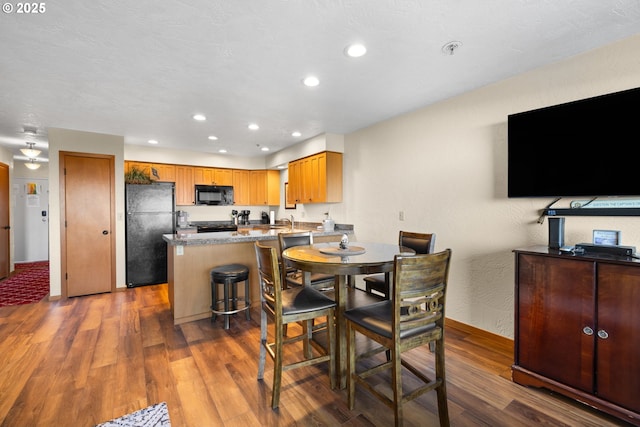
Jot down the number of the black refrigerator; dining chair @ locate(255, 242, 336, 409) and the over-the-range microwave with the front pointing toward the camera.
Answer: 2

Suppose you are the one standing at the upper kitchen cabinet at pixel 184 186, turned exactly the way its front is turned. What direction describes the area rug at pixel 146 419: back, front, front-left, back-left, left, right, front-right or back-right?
front

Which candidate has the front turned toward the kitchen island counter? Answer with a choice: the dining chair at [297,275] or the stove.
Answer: the stove

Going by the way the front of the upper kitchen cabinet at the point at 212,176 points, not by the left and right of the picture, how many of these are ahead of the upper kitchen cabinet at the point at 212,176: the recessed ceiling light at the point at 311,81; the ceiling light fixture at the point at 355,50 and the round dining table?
3

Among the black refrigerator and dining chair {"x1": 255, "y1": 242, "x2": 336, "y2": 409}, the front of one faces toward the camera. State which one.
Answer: the black refrigerator

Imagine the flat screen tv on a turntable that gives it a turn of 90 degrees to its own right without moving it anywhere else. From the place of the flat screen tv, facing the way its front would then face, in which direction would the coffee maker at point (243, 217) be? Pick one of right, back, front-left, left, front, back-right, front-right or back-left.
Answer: front-left

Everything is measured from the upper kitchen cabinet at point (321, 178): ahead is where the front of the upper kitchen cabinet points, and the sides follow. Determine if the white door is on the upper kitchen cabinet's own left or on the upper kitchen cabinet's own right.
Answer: on the upper kitchen cabinet's own right

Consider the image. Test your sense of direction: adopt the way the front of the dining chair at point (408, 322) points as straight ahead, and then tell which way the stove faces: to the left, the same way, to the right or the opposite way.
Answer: the opposite way

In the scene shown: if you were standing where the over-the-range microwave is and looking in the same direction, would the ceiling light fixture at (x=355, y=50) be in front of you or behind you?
in front

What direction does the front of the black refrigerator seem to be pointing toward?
toward the camera

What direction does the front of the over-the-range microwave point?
toward the camera

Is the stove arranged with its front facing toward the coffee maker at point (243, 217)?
no

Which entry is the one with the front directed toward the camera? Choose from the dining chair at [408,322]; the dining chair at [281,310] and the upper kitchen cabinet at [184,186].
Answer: the upper kitchen cabinet

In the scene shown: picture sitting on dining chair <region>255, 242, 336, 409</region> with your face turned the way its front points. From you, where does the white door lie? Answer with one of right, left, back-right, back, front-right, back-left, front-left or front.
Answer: left

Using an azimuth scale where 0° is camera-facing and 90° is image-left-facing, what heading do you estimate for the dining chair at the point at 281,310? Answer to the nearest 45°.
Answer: approximately 225°

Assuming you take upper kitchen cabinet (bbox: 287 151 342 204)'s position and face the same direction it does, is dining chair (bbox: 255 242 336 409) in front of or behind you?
in front

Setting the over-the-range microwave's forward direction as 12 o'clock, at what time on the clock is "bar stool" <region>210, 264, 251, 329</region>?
The bar stool is roughly at 12 o'clock from the over-the-range microwave.

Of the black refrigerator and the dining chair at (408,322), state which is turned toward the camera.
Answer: the black refrigerator

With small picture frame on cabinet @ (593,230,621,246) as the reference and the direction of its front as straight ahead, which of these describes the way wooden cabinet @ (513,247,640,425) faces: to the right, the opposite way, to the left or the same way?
the same way
